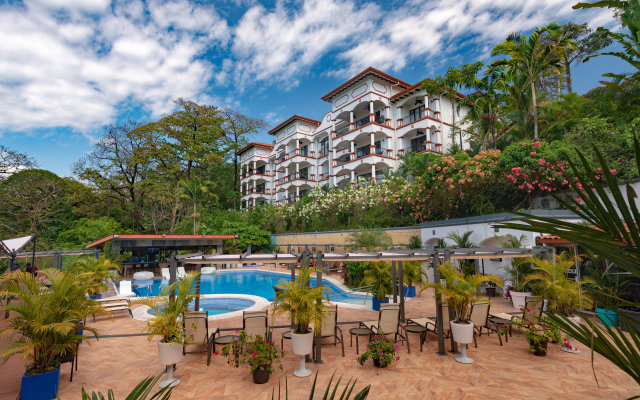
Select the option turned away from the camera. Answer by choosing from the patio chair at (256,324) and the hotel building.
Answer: the patio chair

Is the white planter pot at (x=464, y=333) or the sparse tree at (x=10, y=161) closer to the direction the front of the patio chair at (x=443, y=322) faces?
the sparse tree

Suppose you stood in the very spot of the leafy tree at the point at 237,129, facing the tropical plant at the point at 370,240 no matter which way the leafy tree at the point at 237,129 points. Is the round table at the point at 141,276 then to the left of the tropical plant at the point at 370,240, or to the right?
right

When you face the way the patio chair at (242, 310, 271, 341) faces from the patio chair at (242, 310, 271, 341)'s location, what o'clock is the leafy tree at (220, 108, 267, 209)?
The leafy tree is roughly at 12 o'clock from the patio chair.

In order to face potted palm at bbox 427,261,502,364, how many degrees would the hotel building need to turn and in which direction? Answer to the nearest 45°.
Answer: approximately 45° to its left

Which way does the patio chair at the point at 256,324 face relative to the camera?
away from the camera

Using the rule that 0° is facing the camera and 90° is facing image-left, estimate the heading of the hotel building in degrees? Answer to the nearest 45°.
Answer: approximately 45°
